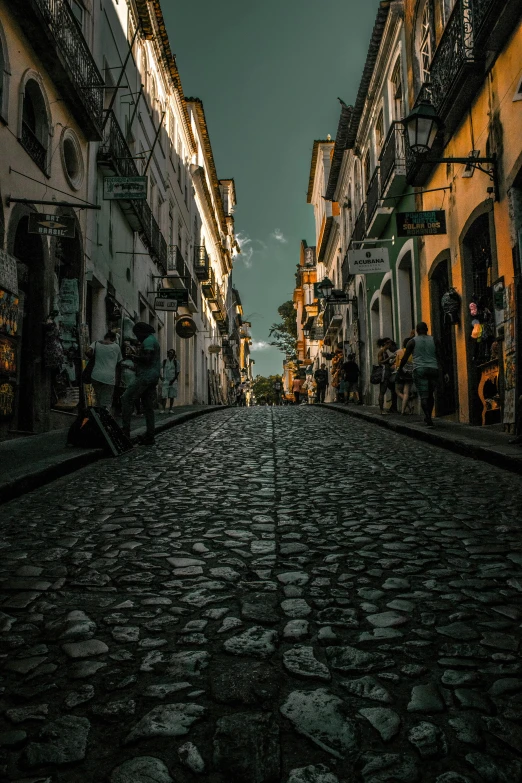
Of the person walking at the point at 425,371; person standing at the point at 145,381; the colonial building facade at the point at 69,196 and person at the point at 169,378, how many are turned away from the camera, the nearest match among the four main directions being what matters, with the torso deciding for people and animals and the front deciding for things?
1

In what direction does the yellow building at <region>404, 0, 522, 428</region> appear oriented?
to the viewer's left

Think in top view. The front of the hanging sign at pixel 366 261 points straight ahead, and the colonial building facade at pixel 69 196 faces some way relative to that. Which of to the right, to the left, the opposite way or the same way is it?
to the left

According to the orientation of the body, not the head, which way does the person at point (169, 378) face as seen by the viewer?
toward the camera

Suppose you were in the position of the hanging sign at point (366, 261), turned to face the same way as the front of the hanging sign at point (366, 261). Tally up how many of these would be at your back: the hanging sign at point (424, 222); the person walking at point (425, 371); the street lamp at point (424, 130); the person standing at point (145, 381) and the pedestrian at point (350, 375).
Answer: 1

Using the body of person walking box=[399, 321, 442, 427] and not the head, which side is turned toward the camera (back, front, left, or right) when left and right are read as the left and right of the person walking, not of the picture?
back

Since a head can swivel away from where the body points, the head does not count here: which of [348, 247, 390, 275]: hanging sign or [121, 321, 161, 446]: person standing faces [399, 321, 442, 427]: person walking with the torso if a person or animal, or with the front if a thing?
the hanging sign

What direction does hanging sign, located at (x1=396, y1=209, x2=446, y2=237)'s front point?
toward the camera

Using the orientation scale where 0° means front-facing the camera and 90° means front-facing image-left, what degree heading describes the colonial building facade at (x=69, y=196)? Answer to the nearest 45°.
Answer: approximately 270°
